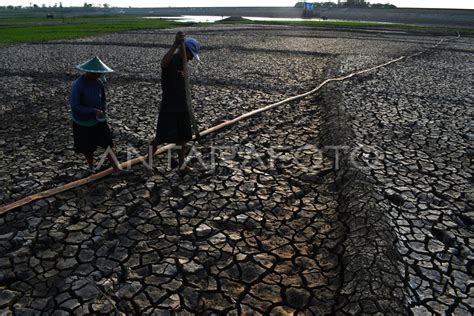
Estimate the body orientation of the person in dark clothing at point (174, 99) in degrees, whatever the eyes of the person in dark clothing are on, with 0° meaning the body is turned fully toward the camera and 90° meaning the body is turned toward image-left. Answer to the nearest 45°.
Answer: approximately 270°

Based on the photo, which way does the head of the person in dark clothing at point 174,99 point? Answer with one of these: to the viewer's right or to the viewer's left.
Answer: to the viewer's right

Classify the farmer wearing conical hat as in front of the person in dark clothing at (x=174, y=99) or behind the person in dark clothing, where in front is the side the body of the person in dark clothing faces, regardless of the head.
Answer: behind
